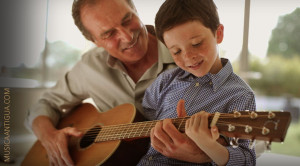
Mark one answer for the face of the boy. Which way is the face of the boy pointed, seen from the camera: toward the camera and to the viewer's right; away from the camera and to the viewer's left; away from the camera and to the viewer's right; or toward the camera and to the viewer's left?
toward the camera and to the viewer's left

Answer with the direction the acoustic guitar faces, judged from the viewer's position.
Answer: facing the viewer and to the left of the viewer

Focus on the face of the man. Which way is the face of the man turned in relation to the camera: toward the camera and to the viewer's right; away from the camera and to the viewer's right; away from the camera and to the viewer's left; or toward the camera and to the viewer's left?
toward the camera and to the viewer's right
